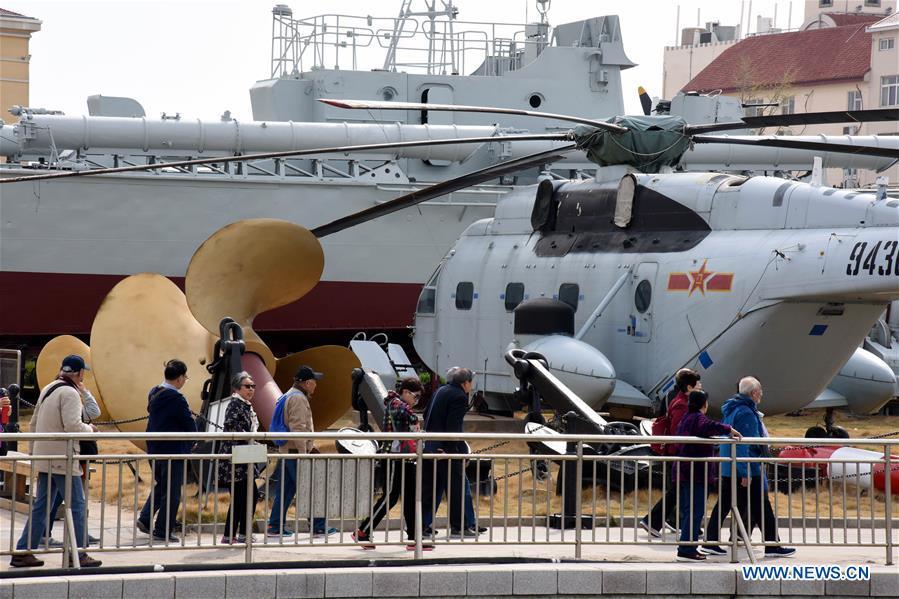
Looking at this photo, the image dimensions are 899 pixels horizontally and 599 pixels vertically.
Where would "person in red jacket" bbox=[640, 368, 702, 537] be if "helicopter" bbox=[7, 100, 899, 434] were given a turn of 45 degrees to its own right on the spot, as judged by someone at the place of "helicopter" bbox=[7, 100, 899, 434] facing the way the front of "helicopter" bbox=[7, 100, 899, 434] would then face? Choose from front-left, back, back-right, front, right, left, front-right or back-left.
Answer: back

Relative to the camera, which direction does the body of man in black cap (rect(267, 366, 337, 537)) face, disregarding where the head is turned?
to the viewer's right

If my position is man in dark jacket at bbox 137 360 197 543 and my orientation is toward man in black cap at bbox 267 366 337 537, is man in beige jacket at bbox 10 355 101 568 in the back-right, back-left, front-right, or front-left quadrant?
back-right

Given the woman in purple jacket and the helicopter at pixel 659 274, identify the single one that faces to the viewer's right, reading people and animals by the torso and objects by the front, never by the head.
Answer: the woman in purple jacket

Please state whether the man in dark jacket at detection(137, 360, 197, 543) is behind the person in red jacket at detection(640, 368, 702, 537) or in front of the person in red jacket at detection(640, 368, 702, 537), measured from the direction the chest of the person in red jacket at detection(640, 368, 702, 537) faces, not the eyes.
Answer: behind

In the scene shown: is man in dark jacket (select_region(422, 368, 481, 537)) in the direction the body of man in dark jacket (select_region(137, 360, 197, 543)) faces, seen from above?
yes

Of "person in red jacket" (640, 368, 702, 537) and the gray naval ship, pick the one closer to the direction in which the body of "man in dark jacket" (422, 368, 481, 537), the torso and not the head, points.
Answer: the person in red jacket

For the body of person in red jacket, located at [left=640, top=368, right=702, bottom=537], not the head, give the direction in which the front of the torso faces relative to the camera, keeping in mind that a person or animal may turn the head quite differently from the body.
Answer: to the viewer's right

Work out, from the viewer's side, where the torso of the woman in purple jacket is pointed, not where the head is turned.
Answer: to the viewer's right

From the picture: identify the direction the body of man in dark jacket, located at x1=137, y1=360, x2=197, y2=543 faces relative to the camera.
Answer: to the viewer's right
